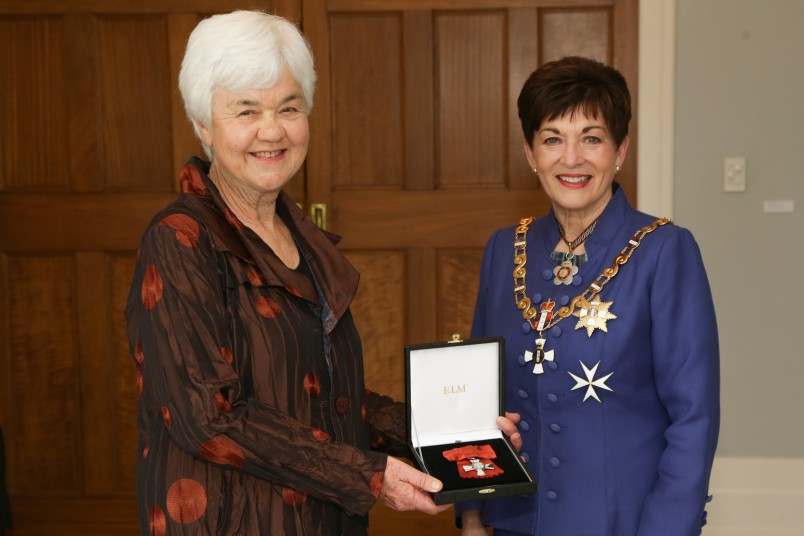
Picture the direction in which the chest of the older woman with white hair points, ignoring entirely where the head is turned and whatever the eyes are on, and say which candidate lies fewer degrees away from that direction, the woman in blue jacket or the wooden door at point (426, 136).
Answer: the woman in blue jacket

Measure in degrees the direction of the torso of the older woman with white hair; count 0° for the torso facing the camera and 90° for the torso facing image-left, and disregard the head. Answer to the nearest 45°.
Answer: approximately 315°

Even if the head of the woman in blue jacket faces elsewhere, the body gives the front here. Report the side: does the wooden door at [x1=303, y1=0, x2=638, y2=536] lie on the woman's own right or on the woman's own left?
on the woman's own right

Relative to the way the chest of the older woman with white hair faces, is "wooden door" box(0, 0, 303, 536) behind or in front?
behind

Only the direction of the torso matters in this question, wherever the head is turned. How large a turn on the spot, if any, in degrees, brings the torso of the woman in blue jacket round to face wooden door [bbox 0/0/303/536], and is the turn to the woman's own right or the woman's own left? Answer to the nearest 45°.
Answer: approximately 90° to the woman's own right

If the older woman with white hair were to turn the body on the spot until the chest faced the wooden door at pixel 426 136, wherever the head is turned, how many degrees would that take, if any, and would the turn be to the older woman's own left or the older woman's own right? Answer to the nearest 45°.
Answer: approximately 135° to the older woman's own left

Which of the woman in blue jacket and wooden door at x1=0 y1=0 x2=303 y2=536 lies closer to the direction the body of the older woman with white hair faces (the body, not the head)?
the woman in blue jacket

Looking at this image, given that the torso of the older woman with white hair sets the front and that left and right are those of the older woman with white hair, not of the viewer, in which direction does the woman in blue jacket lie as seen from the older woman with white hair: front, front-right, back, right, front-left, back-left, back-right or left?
front-left

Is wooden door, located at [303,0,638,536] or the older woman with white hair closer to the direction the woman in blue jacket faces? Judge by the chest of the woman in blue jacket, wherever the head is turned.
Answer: the older woman with white hair

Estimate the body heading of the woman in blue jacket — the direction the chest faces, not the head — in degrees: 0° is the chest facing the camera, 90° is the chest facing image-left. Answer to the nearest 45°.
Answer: approximately 45°
